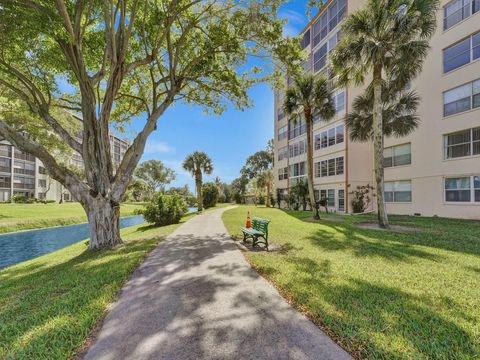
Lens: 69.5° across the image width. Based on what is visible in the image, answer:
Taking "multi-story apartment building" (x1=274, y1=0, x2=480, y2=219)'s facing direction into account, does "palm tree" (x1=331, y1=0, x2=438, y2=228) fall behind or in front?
in front

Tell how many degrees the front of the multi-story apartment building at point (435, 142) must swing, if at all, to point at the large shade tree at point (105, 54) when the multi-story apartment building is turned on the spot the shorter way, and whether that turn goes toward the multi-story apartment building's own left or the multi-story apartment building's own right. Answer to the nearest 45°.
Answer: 0° — it already faces it

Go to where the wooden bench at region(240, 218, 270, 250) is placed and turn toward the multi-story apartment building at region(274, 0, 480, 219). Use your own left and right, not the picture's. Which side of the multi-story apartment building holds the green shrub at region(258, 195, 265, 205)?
left

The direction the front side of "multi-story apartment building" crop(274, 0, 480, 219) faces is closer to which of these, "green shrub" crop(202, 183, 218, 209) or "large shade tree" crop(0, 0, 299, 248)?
the large shade tree

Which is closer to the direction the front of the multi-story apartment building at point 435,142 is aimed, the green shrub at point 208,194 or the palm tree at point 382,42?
the palm tree

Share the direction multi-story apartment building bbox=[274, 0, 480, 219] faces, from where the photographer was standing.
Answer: facing the viewer and to the left of the viewer

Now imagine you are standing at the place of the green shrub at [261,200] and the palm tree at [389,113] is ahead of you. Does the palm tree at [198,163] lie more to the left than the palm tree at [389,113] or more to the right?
right

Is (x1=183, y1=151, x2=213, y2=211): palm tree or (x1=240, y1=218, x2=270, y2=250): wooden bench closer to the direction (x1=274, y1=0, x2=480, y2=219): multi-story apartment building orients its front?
the wooden bench

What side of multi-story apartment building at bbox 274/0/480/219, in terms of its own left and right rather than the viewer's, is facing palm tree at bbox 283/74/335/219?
front

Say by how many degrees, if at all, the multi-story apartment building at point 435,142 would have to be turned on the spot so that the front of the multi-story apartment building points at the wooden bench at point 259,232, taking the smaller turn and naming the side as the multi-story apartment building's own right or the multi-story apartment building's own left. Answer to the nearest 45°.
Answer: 0° — it already faces it
